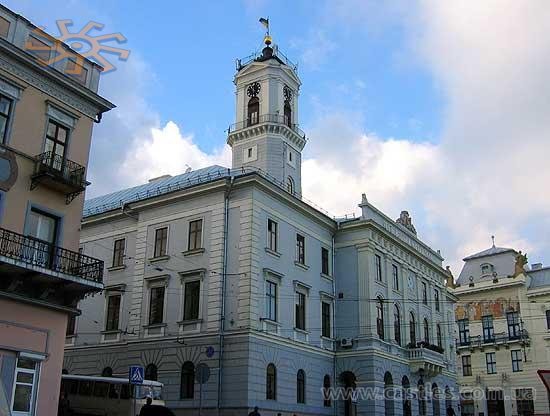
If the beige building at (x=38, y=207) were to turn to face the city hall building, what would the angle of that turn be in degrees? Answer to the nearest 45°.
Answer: approximately 90° to its left

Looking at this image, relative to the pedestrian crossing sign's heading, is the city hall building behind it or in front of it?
behind

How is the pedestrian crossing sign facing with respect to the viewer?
toward the camera

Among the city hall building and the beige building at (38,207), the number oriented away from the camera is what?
0

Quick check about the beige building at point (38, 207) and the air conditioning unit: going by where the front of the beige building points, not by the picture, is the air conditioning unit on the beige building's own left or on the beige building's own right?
on the beige building's own left

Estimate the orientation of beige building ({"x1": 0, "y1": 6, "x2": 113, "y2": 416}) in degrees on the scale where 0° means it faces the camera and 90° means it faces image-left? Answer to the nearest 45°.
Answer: approximately 315°

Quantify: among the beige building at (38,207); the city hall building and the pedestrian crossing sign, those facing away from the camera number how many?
0

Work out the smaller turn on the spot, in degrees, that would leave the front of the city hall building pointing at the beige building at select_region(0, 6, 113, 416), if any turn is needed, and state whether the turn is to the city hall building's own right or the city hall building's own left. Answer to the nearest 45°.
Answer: approximately 45° to the city hall building's own right
